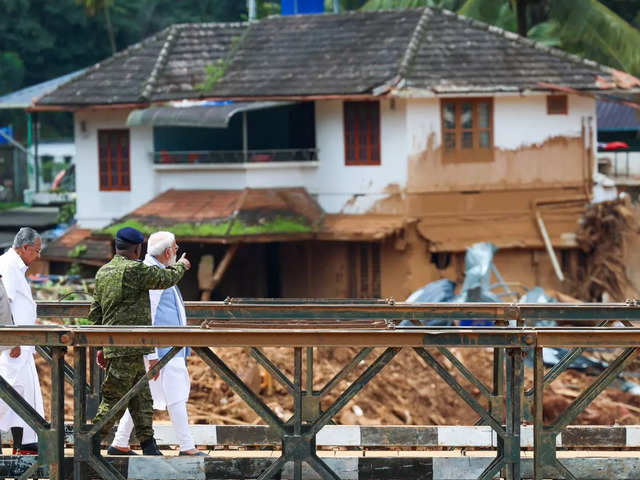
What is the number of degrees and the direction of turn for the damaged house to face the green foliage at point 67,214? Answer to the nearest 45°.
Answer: approximately 90° to its right

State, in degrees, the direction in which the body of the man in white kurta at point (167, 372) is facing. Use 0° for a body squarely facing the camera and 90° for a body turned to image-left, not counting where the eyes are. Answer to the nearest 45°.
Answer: approximately 270°

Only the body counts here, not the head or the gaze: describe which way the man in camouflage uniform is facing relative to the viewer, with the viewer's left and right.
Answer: facing away from the viewer and to the right of the viewer

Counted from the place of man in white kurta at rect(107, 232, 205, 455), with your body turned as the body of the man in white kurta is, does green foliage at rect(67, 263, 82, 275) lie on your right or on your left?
on your left

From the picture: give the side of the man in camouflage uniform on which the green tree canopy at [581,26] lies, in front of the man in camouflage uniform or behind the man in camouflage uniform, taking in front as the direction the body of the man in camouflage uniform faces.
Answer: in front

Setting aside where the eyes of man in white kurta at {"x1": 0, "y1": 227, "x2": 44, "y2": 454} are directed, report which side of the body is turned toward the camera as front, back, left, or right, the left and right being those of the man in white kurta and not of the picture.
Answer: right

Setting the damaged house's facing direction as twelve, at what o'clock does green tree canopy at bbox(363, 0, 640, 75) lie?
The green tree canopy is roughly at 6 o'clock from the damaged house.

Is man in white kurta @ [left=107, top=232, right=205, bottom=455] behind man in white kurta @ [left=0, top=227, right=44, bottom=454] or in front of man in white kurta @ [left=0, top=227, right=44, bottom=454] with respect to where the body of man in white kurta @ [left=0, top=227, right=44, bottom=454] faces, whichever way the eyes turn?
in front

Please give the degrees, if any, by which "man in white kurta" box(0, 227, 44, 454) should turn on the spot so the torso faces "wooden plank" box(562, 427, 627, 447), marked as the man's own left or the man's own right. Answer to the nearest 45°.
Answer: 0° — they already face it

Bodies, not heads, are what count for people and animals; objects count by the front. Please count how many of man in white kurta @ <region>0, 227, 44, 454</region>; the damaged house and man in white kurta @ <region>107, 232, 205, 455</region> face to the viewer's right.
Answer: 2

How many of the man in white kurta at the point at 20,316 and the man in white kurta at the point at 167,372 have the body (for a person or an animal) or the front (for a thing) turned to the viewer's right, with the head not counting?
2

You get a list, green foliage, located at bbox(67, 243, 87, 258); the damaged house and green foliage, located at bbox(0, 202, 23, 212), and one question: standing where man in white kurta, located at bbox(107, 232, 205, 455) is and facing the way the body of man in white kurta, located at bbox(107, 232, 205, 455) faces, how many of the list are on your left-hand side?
3

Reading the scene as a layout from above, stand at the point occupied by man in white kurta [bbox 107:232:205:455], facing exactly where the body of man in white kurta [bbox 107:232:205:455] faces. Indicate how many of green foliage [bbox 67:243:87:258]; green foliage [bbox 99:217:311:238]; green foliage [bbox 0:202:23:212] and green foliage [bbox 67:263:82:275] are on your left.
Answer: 4

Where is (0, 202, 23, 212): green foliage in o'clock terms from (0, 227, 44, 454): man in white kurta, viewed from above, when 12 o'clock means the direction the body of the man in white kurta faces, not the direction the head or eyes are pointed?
The green foliage is roughly at 9 o'clock from the man in white kurta.

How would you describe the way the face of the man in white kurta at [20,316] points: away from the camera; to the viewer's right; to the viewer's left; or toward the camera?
to the viewer's right

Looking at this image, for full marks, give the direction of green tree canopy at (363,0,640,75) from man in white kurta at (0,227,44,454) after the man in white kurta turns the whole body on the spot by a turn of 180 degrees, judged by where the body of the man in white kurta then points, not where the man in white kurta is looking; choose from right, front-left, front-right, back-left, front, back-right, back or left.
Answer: back-right
